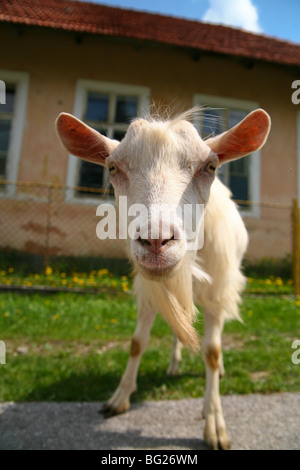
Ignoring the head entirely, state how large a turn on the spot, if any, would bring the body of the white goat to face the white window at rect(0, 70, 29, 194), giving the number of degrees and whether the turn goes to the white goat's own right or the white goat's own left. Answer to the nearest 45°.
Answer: approximately 135° to the white goat's own right

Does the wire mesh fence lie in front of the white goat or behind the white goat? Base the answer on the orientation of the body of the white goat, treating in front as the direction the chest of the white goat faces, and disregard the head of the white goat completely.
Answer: behind

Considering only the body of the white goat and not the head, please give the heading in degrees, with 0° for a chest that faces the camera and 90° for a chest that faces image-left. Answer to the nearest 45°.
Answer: approximately 0°

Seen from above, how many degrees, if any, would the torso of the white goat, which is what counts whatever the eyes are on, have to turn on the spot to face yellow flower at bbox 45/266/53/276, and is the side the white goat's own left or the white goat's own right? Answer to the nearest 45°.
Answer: approximately 135° to the white goat's own right

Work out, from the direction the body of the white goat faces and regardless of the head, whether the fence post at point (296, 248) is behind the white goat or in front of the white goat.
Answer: behind
